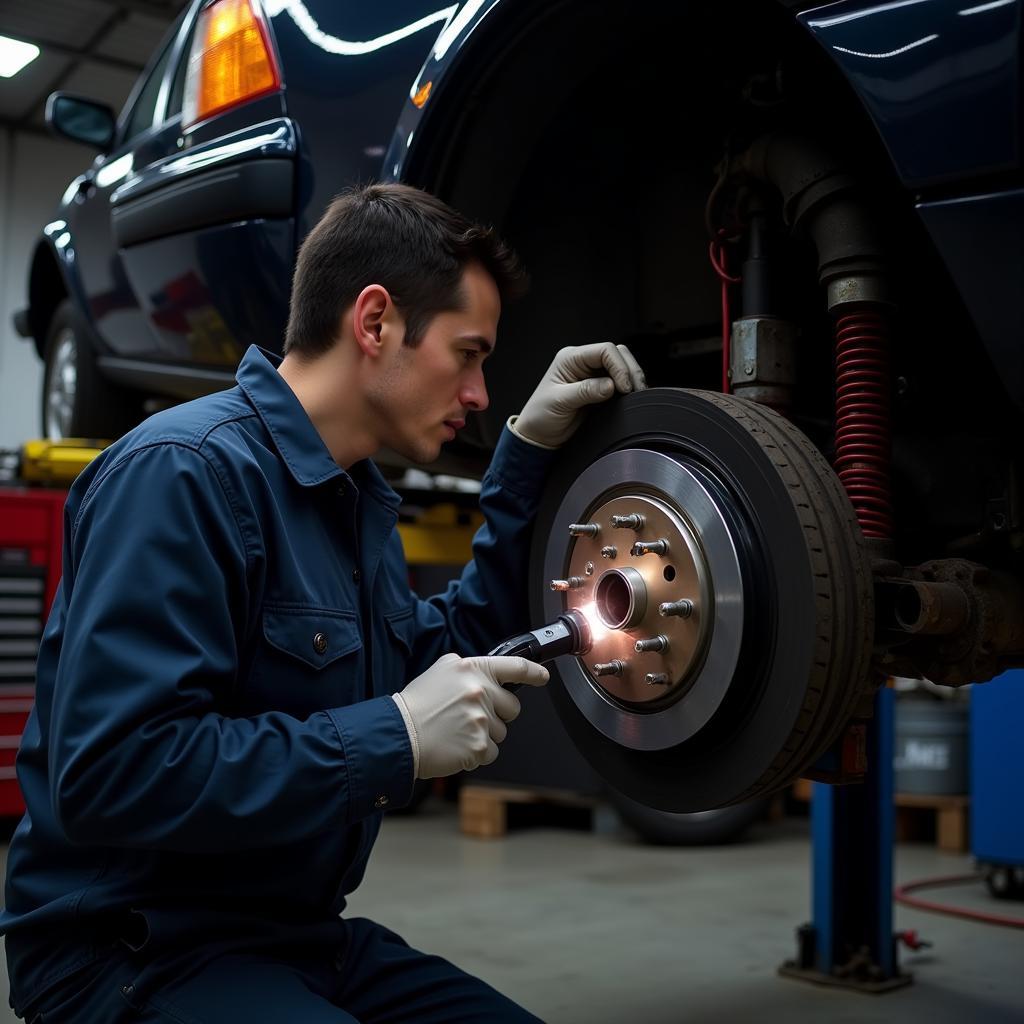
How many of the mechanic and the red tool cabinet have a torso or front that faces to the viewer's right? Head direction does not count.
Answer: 1

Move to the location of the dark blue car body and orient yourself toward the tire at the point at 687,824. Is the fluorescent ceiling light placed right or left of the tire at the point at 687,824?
left

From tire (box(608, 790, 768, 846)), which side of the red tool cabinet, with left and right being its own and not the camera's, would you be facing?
left

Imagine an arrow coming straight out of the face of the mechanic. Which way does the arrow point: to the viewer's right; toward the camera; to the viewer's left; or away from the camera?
to the viewer's right

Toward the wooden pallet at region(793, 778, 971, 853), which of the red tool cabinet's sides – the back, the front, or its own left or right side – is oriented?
left

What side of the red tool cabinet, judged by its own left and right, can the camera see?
front

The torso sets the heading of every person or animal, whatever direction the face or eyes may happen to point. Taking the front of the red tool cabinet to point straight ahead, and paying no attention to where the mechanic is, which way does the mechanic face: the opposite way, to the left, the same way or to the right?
to the left

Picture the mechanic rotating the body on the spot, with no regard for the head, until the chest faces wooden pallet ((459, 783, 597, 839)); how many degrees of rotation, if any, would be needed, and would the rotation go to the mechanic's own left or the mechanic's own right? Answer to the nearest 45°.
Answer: approximately 90° to the mechanic's own left

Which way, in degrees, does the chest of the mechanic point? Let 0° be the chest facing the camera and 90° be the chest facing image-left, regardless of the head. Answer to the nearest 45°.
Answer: approximately 270°

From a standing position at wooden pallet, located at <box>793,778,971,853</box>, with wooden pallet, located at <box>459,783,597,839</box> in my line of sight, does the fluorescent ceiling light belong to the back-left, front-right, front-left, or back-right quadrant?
front-right
